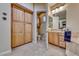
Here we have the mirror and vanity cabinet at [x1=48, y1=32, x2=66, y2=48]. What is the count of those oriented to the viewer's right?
0

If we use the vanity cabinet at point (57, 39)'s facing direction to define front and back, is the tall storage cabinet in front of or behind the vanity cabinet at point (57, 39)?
in front

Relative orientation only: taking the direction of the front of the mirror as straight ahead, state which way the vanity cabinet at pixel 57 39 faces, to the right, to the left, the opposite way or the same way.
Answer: the same way
